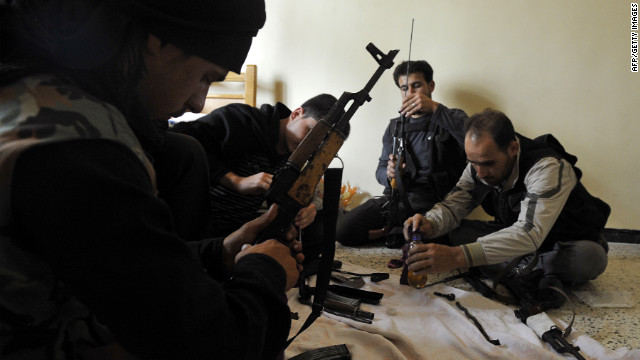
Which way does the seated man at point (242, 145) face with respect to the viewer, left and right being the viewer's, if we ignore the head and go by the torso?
facing the viewer and to the right of the viewer

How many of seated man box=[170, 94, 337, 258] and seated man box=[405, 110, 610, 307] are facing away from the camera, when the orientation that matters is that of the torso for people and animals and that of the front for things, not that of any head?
0

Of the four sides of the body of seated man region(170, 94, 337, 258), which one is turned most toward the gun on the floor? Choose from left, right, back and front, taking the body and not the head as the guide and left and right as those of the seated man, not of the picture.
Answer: front

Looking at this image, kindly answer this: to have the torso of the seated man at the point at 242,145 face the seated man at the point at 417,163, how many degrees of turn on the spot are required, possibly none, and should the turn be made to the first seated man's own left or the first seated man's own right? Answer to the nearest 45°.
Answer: approximately 90° to the first seated man's own left

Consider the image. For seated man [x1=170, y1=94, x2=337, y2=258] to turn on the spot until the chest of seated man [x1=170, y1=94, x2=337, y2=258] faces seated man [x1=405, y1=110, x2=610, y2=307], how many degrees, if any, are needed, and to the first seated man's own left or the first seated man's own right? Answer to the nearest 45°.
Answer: approximately 45° to the first seated man's own left

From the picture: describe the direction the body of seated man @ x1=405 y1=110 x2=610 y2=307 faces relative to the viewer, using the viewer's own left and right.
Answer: facing the viewer and to the left of the viewer

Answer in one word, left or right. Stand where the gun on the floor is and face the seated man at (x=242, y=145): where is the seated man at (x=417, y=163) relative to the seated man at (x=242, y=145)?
right

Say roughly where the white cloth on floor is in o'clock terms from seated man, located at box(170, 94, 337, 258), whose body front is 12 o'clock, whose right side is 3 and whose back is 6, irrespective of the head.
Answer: The white cloth on floor is roughly at 12 o'clock from the seated man.

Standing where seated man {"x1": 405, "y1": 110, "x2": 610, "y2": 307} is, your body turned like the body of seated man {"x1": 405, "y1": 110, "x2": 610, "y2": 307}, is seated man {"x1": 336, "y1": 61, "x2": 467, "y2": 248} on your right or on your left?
on your right
